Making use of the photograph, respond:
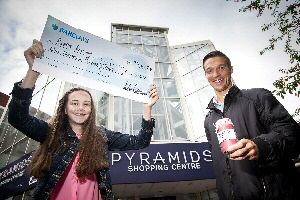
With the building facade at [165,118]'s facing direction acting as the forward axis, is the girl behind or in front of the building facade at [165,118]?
in front

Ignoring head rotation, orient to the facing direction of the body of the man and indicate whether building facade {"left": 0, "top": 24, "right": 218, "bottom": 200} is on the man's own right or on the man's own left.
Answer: on the man's own right

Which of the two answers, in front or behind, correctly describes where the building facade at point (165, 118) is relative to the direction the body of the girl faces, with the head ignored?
behind

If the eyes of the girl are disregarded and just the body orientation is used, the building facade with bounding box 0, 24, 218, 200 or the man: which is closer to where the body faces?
the man

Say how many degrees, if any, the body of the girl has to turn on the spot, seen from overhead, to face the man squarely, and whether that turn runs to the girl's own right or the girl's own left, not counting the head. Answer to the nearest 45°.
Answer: approximately 45° to the girl's own left

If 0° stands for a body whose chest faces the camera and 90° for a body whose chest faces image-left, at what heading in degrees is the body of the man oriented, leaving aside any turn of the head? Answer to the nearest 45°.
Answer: approximately 45°

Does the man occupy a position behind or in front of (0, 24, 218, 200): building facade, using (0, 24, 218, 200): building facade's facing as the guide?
in front

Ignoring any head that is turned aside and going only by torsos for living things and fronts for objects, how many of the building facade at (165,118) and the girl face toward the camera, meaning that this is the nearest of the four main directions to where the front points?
2

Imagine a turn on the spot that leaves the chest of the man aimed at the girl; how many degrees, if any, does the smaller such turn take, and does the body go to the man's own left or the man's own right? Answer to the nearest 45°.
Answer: approximately 45° to the man's own right

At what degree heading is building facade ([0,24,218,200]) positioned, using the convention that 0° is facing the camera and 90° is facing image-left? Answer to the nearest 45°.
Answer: approximately 0°
